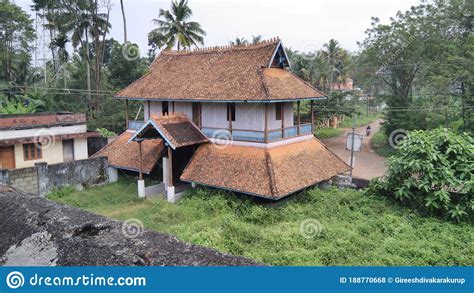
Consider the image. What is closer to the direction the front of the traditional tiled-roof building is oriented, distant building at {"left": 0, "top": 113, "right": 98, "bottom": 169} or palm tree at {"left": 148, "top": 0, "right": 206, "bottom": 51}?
the distant building

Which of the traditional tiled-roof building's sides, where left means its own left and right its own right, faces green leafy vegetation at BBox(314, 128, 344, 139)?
back

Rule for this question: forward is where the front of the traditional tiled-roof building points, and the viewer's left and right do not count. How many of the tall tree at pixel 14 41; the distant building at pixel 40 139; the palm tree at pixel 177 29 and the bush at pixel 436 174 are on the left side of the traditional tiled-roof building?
1

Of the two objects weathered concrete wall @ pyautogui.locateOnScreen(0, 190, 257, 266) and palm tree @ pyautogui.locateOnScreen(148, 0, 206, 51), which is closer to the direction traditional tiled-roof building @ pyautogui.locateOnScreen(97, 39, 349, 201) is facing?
the weathered concrete wall

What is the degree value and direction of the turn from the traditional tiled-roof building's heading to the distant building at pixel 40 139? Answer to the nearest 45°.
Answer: approximately 45° to its right

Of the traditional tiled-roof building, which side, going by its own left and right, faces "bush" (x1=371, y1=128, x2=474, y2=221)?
left

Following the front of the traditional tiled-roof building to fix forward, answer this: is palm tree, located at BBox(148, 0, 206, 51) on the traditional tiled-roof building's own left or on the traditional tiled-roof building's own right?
on the traditional tiled-roof building's own right

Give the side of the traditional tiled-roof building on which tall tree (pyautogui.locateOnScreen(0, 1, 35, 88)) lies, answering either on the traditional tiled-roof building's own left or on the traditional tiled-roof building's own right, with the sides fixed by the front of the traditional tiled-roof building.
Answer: on the traditional tiled-roof building's own right

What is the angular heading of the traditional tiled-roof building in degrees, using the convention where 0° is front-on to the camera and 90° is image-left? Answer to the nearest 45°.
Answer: approximately 45°

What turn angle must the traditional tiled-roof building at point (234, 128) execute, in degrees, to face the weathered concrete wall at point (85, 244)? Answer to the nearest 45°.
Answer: approximately 45° to its left
